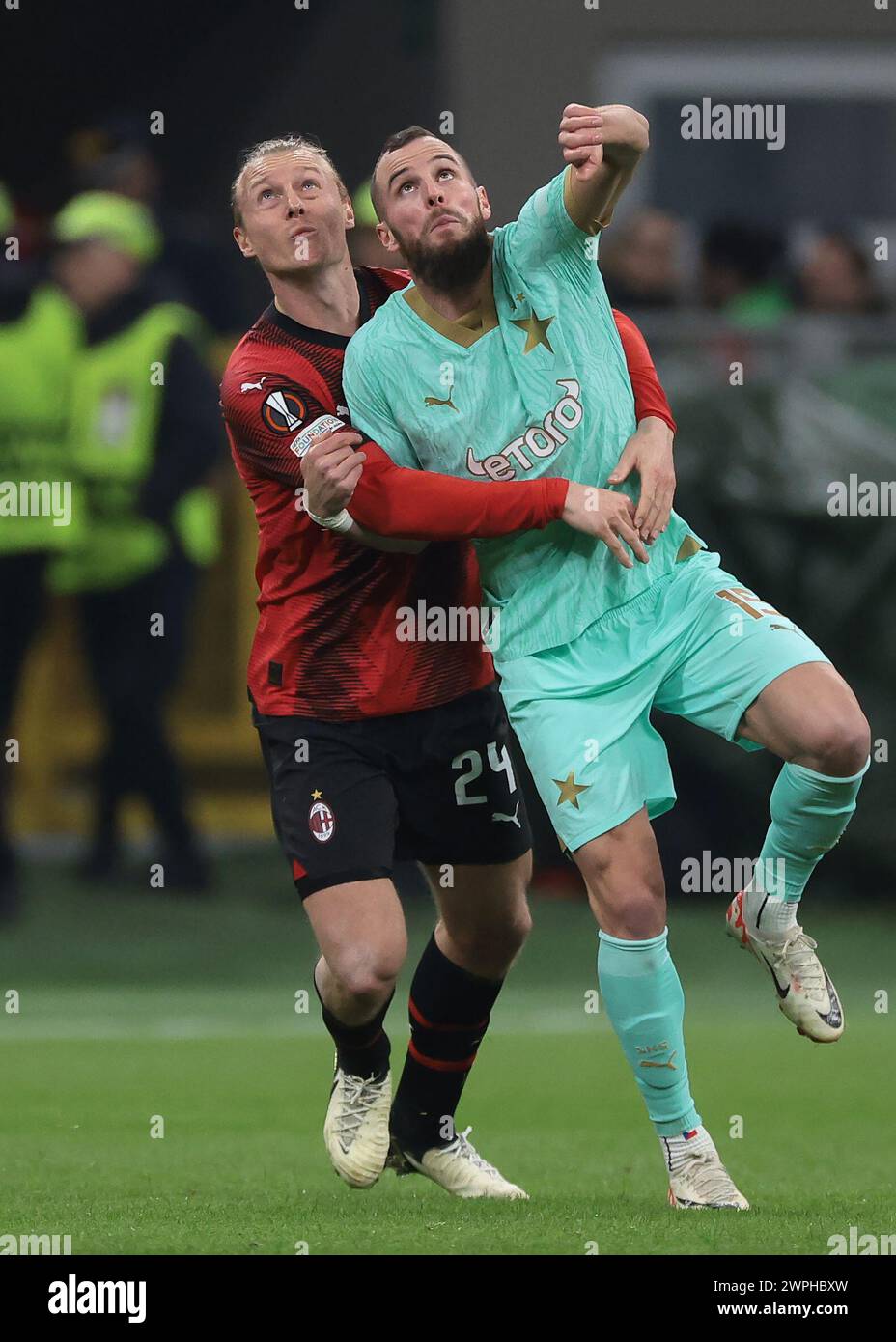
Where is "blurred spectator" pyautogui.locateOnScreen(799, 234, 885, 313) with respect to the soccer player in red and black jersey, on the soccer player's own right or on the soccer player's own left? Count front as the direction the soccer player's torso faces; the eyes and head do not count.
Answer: on the soccer player's own left

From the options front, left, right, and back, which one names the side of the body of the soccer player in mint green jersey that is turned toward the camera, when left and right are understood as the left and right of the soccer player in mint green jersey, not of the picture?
front

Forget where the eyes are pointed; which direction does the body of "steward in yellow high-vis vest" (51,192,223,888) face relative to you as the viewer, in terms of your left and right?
facing the viewer and to the left of the viewer

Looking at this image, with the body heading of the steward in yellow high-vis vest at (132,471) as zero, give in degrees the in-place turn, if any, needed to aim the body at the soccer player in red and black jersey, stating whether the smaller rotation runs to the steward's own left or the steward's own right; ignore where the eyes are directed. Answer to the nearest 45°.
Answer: approximately 45° to the steward's own left

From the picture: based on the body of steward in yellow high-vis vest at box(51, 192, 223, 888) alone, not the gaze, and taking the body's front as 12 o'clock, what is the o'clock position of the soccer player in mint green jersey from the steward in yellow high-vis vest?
The soccer player in mint green jersey is roughly at 10 o'clock from the steward in yellow high-vis vest.

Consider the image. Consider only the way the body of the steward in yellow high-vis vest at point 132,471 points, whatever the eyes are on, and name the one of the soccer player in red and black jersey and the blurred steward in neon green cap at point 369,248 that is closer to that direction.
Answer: the soccer player in red and black jersey

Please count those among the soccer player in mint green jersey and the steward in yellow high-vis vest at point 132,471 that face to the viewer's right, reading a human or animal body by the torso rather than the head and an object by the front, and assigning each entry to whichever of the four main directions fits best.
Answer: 0

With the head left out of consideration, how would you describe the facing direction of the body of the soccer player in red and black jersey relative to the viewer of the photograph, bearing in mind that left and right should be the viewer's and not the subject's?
facing the viewer and to the right of the viewer

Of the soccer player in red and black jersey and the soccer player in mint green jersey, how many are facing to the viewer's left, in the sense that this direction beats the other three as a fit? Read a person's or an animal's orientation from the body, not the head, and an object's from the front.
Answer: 0

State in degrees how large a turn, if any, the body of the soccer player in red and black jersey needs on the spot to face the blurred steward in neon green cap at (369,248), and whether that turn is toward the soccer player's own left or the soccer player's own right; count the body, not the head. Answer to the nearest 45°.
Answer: approximately 135° to the soccer player's own left

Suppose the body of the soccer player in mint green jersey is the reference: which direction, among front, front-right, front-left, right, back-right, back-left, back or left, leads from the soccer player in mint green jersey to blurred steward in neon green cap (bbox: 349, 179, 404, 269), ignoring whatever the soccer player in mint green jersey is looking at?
back
